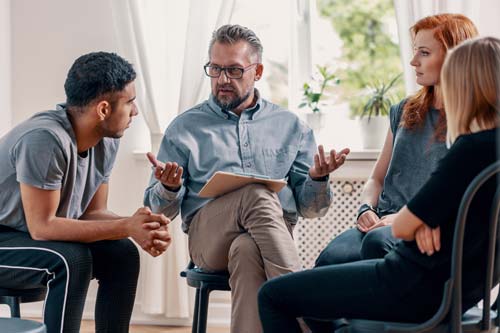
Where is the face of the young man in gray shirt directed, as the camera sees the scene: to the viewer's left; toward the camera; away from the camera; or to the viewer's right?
to the viewer's right

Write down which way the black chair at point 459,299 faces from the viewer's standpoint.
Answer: facing away from the viewer and to the left of the viewer

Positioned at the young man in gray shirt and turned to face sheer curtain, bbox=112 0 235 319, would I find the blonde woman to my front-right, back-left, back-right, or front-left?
back-right

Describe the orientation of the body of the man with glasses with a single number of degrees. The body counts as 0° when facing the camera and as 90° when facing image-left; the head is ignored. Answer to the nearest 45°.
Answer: approximately 0°

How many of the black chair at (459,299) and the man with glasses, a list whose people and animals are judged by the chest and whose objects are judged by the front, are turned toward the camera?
1

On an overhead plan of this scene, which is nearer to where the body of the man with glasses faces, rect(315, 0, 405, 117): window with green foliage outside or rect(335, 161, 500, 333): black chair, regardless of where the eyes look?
the black chair

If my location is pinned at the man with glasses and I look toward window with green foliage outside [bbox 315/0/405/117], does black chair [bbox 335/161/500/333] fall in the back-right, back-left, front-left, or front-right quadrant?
back-right

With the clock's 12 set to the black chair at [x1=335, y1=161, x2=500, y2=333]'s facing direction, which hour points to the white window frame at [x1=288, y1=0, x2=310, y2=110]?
The white window frame is roughly at 1 o'clock from the black chair.

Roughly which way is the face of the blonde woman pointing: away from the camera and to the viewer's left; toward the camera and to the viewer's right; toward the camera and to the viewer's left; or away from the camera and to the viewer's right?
away from the camera and to the viewer's left

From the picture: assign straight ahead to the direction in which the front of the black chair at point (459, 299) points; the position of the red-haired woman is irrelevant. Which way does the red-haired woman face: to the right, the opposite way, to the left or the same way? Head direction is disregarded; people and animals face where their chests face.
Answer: to the left

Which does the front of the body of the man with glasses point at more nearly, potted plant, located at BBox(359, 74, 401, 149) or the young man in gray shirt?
the young man in gray shirt
